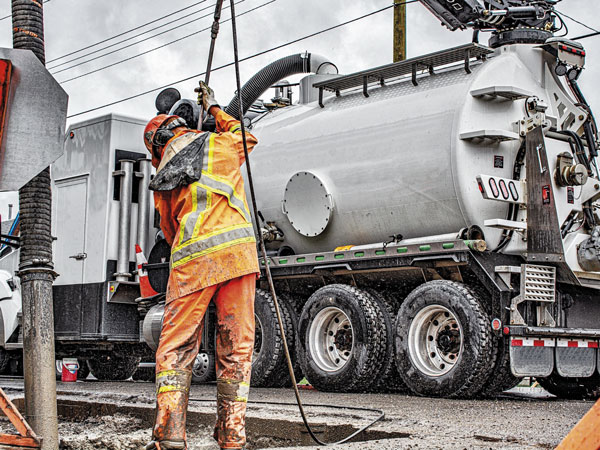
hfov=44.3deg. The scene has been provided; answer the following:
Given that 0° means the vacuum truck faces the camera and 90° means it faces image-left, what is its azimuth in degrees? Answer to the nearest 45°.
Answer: approximately 135°

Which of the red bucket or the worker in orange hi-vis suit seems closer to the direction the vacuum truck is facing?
the red bucket

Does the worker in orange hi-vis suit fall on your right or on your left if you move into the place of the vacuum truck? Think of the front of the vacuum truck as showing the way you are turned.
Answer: on your left

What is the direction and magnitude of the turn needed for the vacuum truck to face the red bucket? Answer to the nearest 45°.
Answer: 0° — it already faces it
